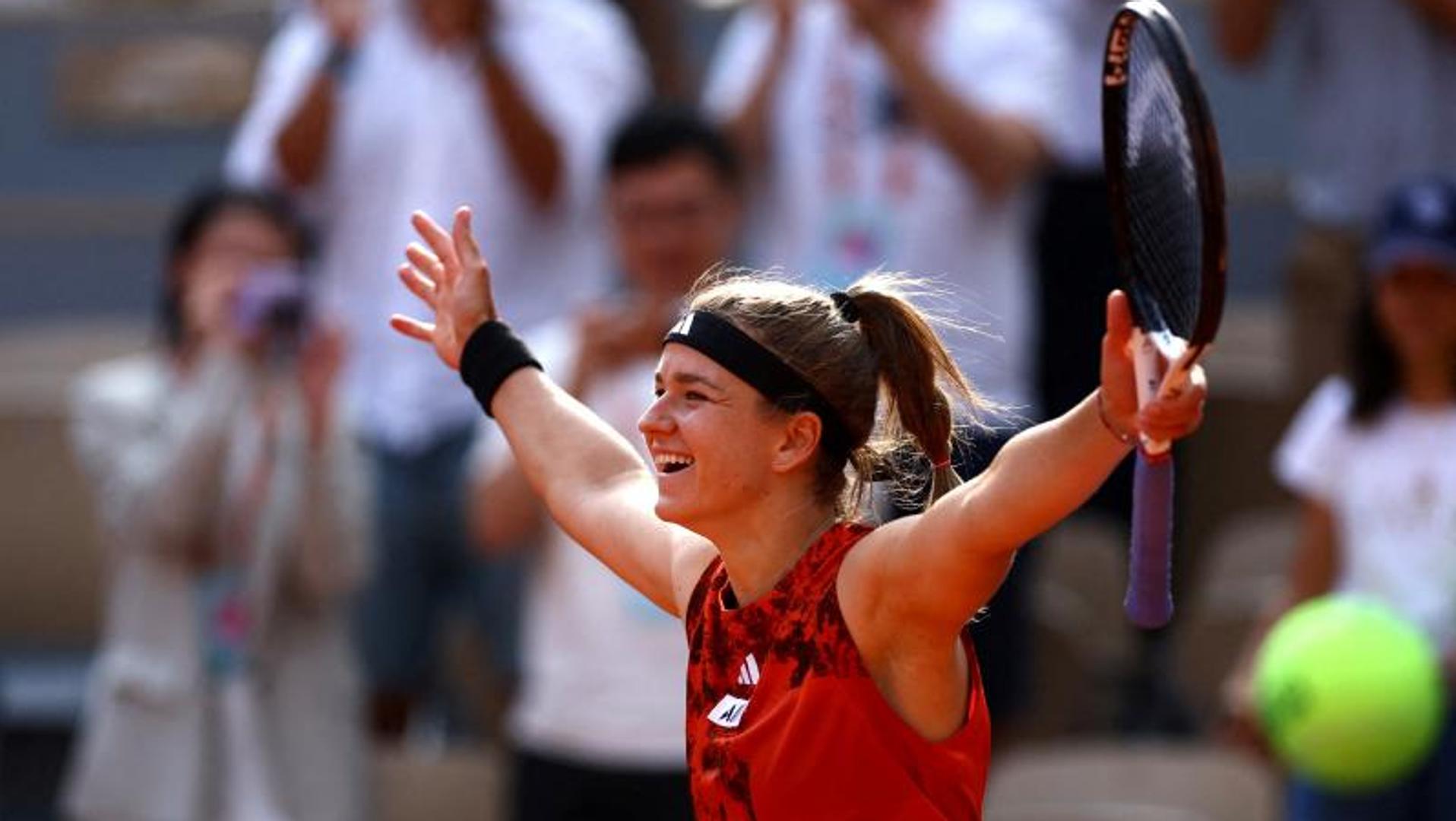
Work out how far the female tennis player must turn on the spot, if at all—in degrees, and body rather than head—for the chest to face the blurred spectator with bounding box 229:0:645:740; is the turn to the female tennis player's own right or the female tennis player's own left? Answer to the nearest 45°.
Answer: approximately 135° to the female tennis player's own right

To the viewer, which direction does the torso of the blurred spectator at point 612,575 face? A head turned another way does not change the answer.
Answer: toward the camera

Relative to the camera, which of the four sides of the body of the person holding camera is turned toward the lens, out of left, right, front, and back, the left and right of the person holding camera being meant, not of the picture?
front

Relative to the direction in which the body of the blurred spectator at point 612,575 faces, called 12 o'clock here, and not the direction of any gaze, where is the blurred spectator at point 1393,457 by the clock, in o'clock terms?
the blurred spectator at point 1393,457 is roughly at 9 o'clock from the blurred spectator at point 612,575.

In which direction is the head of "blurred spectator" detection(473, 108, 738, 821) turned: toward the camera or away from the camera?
toward the camera

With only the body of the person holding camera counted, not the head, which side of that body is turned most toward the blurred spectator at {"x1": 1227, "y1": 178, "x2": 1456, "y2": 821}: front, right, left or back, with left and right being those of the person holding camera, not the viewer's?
left

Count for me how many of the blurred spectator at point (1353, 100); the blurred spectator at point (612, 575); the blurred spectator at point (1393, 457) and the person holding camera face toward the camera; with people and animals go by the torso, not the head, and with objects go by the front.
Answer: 4

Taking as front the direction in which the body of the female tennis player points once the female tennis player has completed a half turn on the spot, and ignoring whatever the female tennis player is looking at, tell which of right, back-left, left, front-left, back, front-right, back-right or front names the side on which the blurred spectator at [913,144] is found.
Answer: front-left

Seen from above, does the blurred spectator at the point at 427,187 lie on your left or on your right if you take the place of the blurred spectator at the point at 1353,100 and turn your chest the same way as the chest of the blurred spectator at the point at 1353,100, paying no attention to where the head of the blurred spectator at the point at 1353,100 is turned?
on your right

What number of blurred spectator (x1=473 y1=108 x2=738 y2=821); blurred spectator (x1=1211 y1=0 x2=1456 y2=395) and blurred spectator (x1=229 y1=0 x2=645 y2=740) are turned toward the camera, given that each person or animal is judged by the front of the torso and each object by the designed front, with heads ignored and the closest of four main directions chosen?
3

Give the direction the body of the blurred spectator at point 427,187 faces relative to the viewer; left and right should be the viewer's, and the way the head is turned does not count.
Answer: facing the viewer

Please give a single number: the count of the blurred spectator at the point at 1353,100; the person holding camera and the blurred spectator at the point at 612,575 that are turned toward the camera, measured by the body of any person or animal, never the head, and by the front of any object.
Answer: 3

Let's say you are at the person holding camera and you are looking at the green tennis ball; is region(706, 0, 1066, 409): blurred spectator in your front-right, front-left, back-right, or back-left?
front-left

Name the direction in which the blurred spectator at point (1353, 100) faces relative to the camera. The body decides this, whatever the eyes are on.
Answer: toward the camera

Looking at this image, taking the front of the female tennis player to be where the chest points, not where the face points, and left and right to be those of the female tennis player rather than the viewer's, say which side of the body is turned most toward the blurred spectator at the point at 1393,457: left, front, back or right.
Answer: back
